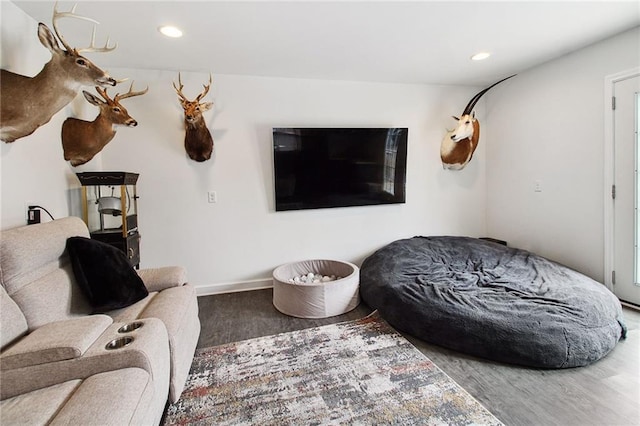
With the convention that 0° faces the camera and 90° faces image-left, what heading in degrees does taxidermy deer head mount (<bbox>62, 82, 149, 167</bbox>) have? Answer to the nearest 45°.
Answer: approximately 270°

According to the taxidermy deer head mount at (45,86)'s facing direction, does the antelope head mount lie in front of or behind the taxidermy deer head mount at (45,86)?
in front

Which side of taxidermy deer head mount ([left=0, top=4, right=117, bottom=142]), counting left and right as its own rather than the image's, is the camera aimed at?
right

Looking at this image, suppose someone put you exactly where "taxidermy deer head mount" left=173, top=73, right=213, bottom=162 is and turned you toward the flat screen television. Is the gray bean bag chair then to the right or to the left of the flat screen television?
right

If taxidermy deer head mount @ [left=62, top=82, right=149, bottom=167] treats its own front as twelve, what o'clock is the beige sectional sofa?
The beige sectional sofa is roughly at 3 o'clock from the taxidermy deer head mount.

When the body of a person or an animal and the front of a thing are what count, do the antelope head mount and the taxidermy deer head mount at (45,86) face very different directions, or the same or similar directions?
very different directions

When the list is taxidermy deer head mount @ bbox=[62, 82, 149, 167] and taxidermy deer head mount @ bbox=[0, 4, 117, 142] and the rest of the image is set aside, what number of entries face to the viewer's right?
2

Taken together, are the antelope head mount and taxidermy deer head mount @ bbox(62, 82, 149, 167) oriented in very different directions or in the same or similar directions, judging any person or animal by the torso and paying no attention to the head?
very different directions

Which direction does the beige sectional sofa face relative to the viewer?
to the viewer's right

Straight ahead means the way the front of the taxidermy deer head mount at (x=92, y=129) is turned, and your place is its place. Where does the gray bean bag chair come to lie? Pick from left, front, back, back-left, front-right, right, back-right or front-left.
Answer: front-right

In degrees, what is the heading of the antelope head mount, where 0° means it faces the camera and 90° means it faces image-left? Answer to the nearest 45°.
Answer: approximately 45°
